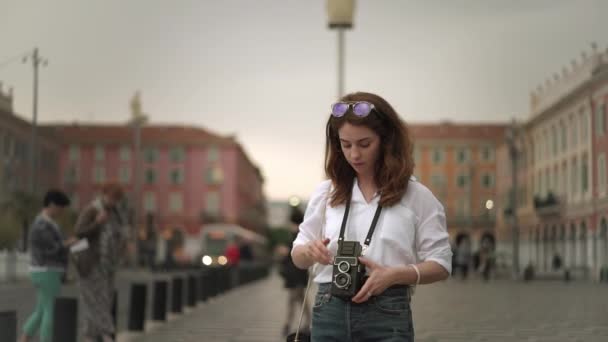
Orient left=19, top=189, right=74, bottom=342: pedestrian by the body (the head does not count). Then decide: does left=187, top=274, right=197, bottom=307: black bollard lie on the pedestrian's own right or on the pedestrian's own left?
on the pedestrian's own left

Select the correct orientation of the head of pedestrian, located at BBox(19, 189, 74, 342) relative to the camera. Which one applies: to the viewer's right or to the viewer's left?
to the viewer's right

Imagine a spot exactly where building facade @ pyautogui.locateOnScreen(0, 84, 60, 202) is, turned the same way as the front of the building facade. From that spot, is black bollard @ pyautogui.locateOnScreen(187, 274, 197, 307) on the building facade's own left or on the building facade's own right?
on the building facade's own right

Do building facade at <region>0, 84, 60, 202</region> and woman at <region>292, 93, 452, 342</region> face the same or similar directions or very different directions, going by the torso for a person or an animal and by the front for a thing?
very different directions

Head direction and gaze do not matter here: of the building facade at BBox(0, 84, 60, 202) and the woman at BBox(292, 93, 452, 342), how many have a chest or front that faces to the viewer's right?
1

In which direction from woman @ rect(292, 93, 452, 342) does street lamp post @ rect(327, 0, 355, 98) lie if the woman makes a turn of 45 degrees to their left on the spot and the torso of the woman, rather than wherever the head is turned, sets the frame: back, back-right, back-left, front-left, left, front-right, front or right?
back

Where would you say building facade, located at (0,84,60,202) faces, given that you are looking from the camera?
facing to the right of the viewer

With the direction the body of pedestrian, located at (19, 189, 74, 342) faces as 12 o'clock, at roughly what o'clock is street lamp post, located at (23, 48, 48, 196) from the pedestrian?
The street lamp post is roughly at 9 o'clock from the pedestrian.

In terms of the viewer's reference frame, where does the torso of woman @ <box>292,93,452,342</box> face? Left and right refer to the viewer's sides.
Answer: facing the viewer and to the left of the viewer

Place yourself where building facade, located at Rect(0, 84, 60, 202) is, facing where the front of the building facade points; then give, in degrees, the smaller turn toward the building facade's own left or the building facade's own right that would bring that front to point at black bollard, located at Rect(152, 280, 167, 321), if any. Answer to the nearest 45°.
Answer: approximately 90° to the building facade's own right

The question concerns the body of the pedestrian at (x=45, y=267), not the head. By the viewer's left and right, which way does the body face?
facing to the right of the viewer

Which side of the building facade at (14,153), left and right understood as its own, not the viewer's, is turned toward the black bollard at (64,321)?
right
